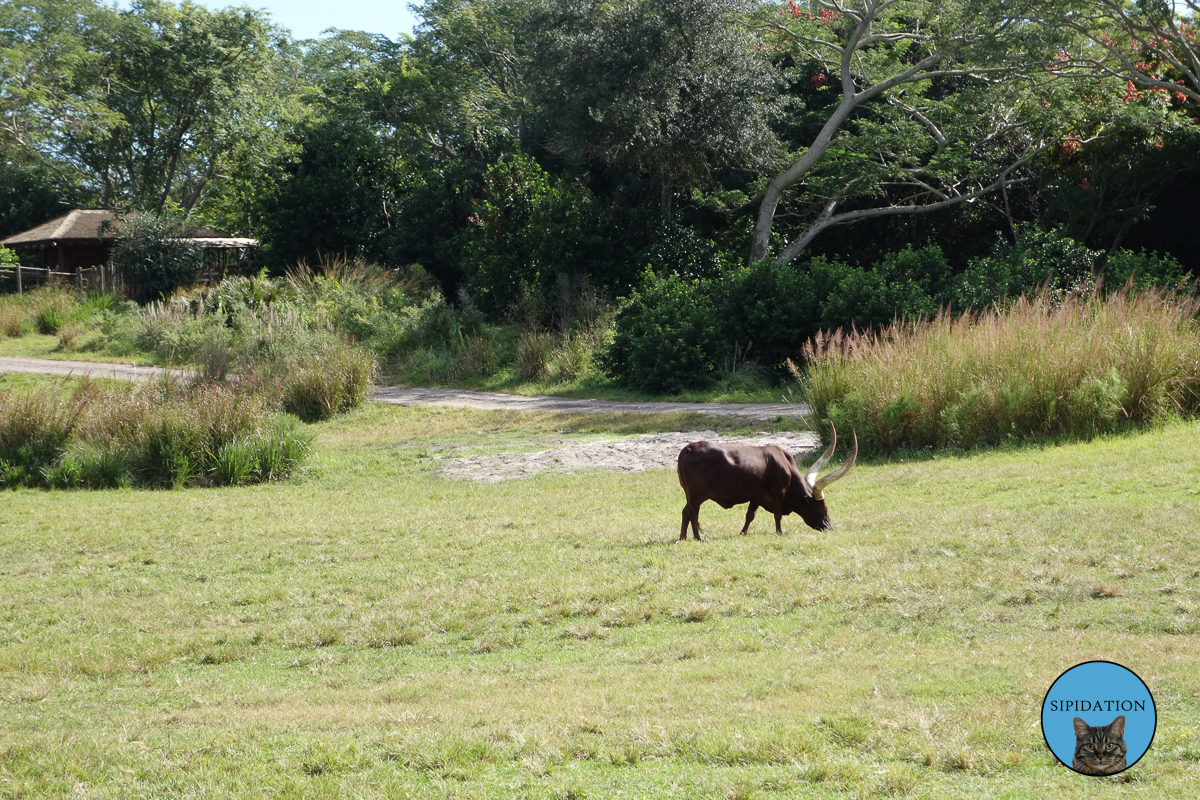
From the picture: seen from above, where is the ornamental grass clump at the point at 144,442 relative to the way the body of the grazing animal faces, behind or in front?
behind

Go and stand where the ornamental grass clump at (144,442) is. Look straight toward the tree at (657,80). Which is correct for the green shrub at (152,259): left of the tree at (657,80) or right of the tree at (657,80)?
left

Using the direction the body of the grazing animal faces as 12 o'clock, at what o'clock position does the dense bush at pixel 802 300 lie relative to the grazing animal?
The dense bush is roughly at 9 o'clock from the grazing animal.

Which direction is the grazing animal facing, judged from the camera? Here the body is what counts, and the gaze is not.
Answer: to the viewer's right

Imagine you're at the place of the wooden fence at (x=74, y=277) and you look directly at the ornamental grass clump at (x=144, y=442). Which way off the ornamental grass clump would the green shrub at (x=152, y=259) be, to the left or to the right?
left

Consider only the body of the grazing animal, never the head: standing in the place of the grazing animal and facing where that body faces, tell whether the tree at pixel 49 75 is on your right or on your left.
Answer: on your left

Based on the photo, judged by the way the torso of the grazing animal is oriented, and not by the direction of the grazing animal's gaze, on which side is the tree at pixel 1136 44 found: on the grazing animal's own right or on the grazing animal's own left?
on the grazing animal's own left

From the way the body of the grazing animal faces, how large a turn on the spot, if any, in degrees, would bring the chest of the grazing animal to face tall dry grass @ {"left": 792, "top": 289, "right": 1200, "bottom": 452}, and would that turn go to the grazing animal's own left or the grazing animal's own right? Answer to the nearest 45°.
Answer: approximately 45° to the grazing animal's own left

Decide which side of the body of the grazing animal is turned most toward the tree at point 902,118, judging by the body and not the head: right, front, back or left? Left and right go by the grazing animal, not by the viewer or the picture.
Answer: left
